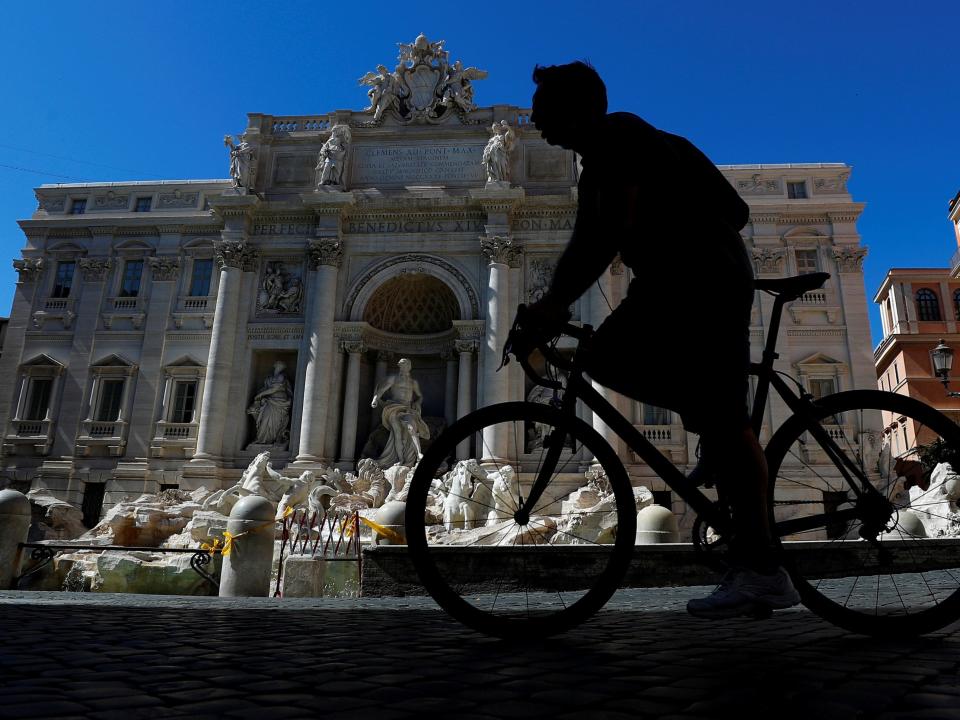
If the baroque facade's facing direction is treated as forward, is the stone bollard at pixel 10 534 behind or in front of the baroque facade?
in front

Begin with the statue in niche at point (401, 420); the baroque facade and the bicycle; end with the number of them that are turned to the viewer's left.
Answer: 1

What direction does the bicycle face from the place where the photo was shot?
facing to the left of the viewer

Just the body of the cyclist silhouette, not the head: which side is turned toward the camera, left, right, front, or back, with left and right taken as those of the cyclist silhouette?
left

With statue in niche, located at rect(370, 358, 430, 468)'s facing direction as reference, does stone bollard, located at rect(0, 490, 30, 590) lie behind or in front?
in front

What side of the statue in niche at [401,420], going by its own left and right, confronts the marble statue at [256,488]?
right

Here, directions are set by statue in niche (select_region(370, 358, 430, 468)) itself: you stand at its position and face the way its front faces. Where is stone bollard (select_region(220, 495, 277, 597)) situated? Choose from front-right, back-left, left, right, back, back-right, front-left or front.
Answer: front

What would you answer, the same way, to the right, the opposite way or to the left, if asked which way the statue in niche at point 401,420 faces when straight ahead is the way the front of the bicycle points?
to the left

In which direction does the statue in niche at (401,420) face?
toward the camera

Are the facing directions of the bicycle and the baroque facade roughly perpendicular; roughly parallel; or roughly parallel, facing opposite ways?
roughly perpendicular

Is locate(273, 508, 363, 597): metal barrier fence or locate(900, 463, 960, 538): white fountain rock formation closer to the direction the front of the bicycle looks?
the metal barrier fence

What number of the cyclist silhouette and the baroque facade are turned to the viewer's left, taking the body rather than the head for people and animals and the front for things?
1
